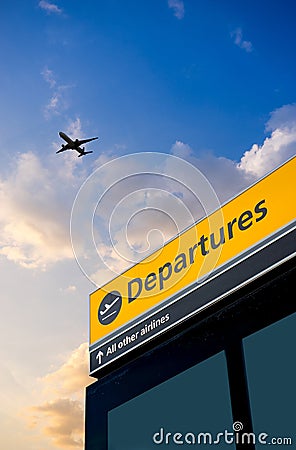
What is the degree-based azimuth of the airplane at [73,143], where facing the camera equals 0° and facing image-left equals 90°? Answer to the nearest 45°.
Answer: approximately 45°

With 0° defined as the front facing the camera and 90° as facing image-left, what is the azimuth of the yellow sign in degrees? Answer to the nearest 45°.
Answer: approximately 45°

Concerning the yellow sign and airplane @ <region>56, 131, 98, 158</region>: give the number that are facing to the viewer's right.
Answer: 0
